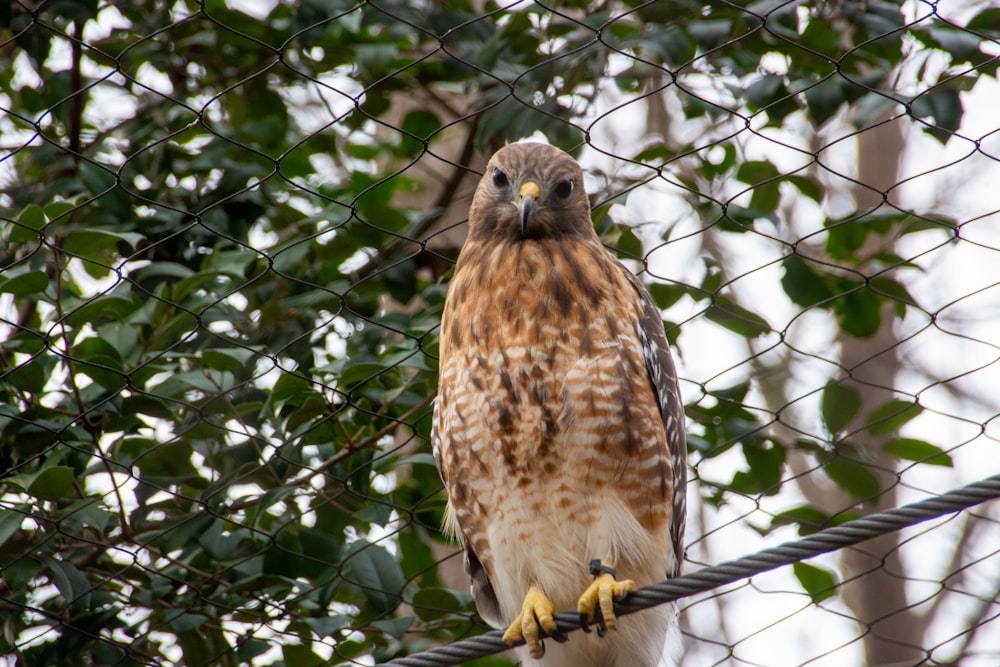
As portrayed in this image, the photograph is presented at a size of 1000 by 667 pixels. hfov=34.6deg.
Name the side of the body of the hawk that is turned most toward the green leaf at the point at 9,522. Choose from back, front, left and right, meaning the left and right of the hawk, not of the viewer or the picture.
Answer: right

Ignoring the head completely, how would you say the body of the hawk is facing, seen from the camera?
toward the camera

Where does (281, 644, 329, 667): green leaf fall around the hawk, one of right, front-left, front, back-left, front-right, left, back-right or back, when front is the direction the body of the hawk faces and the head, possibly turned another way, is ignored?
back-right
